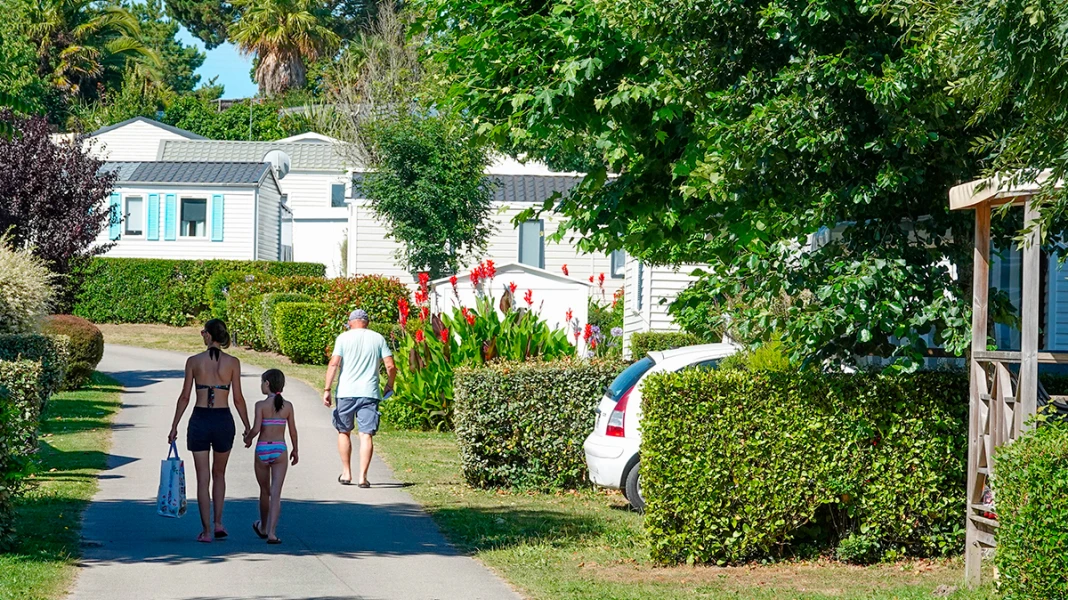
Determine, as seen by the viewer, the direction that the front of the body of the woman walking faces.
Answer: away from the camera

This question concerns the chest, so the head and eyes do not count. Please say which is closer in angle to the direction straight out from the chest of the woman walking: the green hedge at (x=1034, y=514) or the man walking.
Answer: the man walking

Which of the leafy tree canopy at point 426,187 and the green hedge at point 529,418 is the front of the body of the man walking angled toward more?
the leafy tree canopy

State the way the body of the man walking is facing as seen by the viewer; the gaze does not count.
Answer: away from the camera

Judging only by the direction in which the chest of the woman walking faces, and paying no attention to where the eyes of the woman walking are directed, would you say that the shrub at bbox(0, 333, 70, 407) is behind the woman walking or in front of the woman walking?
in front

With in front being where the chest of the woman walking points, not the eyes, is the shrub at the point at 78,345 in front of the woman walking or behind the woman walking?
in front

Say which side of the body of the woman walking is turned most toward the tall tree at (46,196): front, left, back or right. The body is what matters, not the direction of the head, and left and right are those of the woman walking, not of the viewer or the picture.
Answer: front

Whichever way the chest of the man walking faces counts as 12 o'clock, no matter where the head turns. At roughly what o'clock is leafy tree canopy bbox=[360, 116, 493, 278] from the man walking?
The leafy tree canopy is roughly at 12 o'clock from the man walking.

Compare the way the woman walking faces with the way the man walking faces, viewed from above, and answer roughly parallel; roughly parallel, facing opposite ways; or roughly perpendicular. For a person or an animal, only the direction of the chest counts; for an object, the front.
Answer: roughly parallel

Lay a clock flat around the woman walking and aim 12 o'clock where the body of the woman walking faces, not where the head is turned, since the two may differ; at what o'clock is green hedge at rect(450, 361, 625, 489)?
The green hedge is roughly at 2 o'clock from the woman walking.

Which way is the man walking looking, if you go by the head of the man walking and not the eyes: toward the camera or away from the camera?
away from the camera

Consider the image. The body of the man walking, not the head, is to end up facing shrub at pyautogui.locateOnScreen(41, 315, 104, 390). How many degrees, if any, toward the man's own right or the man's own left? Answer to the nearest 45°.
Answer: approximately 45° to the man's own left

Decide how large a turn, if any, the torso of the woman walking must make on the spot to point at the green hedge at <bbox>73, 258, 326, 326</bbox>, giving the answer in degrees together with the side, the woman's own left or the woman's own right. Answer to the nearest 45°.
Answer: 0° — they already face it

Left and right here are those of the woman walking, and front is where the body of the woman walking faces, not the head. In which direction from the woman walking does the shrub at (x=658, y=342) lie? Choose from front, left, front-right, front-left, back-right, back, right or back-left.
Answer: front-right
